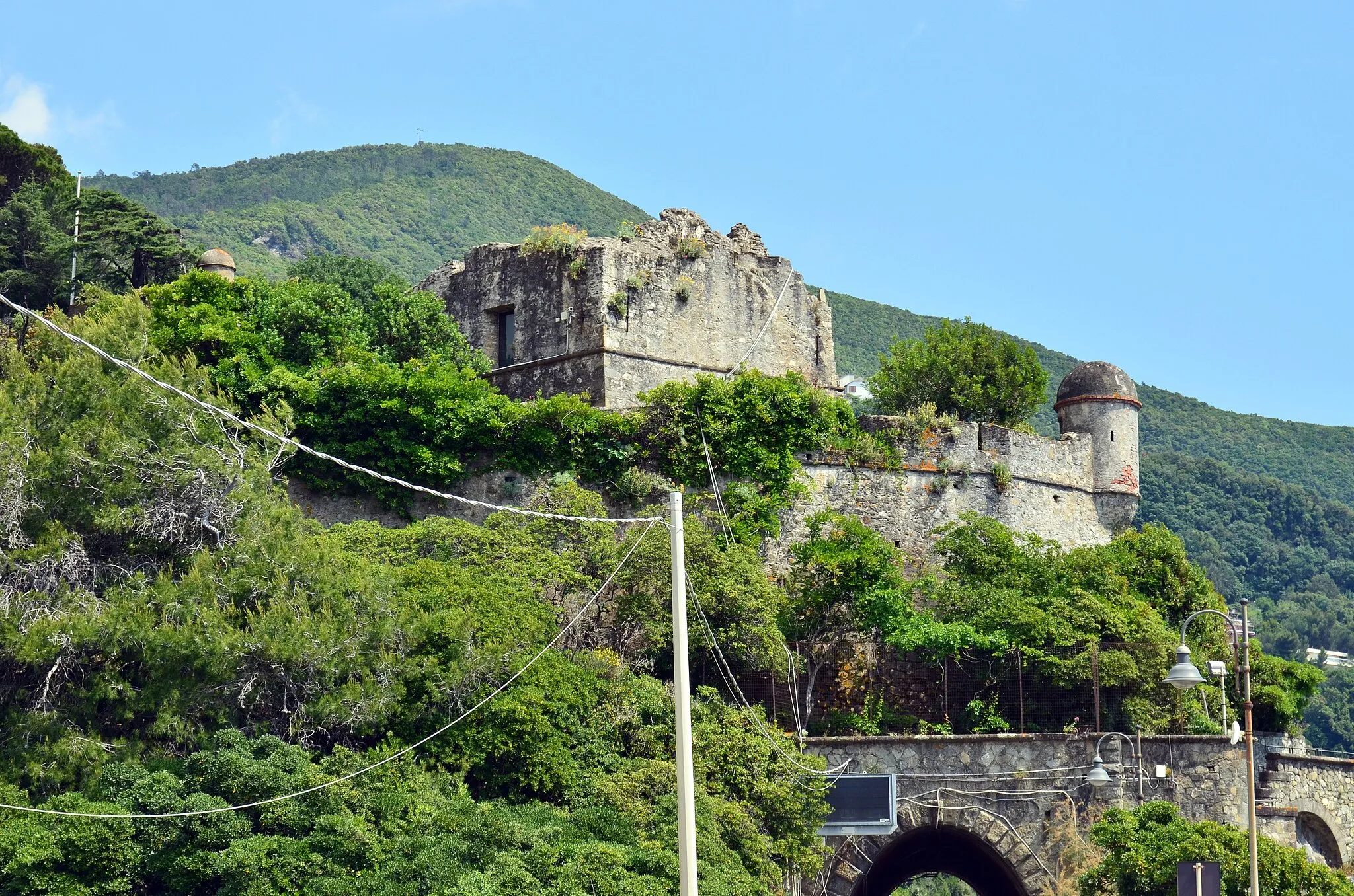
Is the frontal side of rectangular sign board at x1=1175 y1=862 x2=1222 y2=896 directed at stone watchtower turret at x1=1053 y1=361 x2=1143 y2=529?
yes

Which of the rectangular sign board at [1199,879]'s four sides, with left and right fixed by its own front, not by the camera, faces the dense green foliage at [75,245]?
front

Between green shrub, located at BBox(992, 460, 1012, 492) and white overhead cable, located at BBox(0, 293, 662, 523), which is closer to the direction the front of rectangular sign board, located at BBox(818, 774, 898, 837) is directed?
the white overhead cable

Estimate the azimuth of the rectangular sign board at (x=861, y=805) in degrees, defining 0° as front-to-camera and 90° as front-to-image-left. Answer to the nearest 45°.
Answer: approximately 0°

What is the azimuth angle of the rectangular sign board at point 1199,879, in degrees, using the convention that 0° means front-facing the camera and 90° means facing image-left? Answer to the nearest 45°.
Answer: approximately 180°

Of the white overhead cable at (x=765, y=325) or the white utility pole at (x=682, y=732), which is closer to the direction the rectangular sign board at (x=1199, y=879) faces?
the white overhead cable

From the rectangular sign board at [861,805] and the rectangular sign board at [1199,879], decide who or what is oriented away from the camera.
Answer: the rectangular sign board at [1199,879]

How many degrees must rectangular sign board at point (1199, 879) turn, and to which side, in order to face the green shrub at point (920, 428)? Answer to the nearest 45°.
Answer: approximately 45° to its left

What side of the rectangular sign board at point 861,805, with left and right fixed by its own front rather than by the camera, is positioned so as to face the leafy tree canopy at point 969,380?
back

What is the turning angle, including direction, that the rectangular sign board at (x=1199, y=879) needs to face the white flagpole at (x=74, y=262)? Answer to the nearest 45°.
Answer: approximately 90° to its left

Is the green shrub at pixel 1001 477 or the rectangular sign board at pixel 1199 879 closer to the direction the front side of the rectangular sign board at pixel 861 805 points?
the rectangular sign board

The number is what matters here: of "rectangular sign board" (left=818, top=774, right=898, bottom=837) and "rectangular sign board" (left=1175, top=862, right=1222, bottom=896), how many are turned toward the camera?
1

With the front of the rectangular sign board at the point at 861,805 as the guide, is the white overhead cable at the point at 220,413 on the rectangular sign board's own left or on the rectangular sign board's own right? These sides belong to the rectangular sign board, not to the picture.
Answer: on the rectangular sign board's own right

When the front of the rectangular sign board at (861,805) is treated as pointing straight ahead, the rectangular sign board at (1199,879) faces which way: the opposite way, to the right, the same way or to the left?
the opposite way
